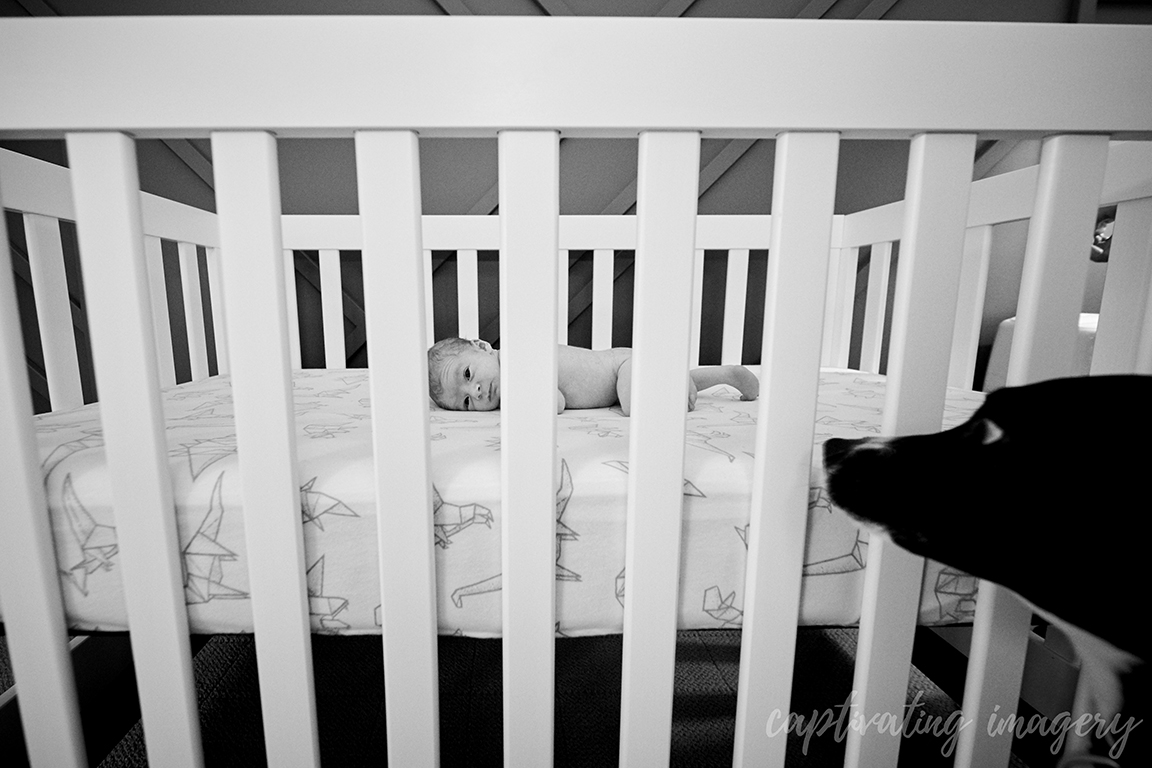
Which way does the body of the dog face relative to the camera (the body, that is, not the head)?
to the viewer's left
